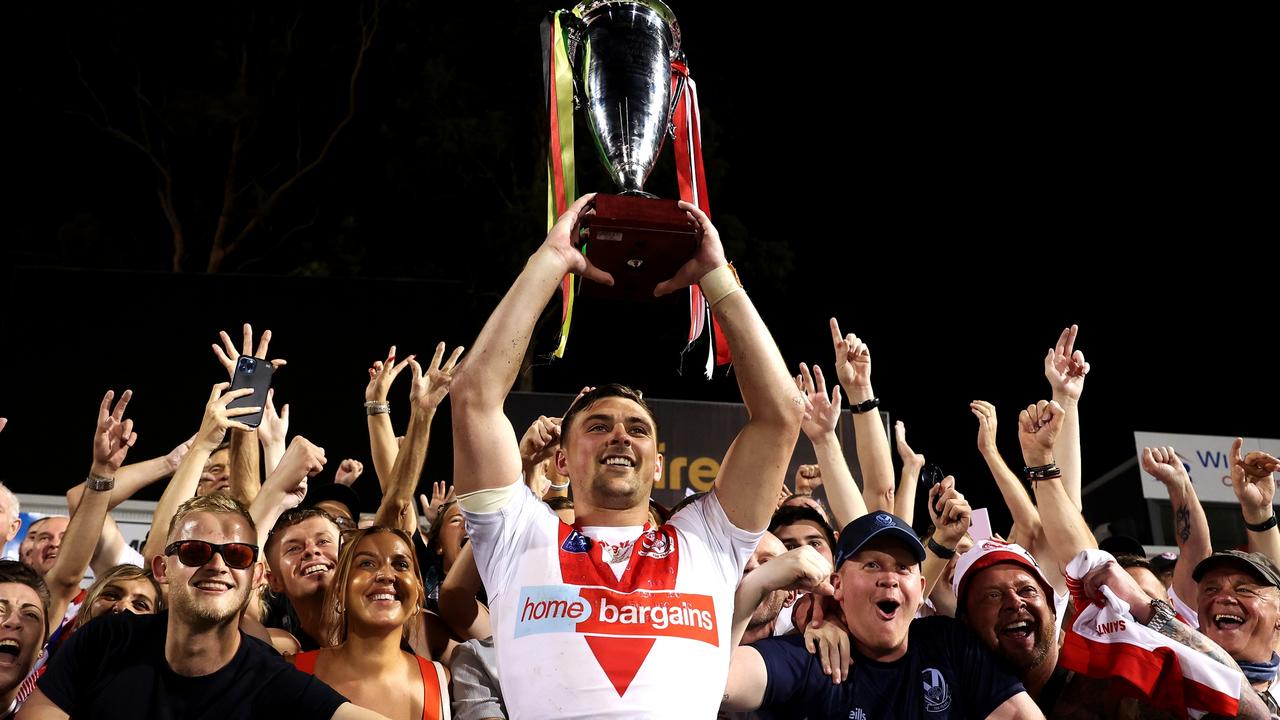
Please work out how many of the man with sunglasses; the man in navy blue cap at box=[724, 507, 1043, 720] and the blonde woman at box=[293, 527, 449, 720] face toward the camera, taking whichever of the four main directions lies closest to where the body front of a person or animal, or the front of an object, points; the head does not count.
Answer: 3

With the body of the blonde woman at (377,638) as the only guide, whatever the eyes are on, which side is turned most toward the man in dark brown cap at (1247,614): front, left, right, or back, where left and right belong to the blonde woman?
left

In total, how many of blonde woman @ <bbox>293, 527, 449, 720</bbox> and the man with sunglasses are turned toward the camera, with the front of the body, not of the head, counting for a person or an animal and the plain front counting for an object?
2

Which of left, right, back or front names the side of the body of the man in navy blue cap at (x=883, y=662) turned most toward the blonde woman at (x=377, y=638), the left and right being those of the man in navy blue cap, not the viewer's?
right

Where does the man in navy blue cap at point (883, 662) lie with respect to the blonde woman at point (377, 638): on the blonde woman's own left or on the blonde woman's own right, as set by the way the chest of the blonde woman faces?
on the blonde woman's own left

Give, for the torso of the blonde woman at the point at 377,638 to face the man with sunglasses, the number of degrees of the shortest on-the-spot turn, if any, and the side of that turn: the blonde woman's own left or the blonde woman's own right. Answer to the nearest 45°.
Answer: approximately 45° to the blonde woman's own right

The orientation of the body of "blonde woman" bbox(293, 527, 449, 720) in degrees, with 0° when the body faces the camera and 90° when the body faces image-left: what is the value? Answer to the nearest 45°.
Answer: approximately 0°
